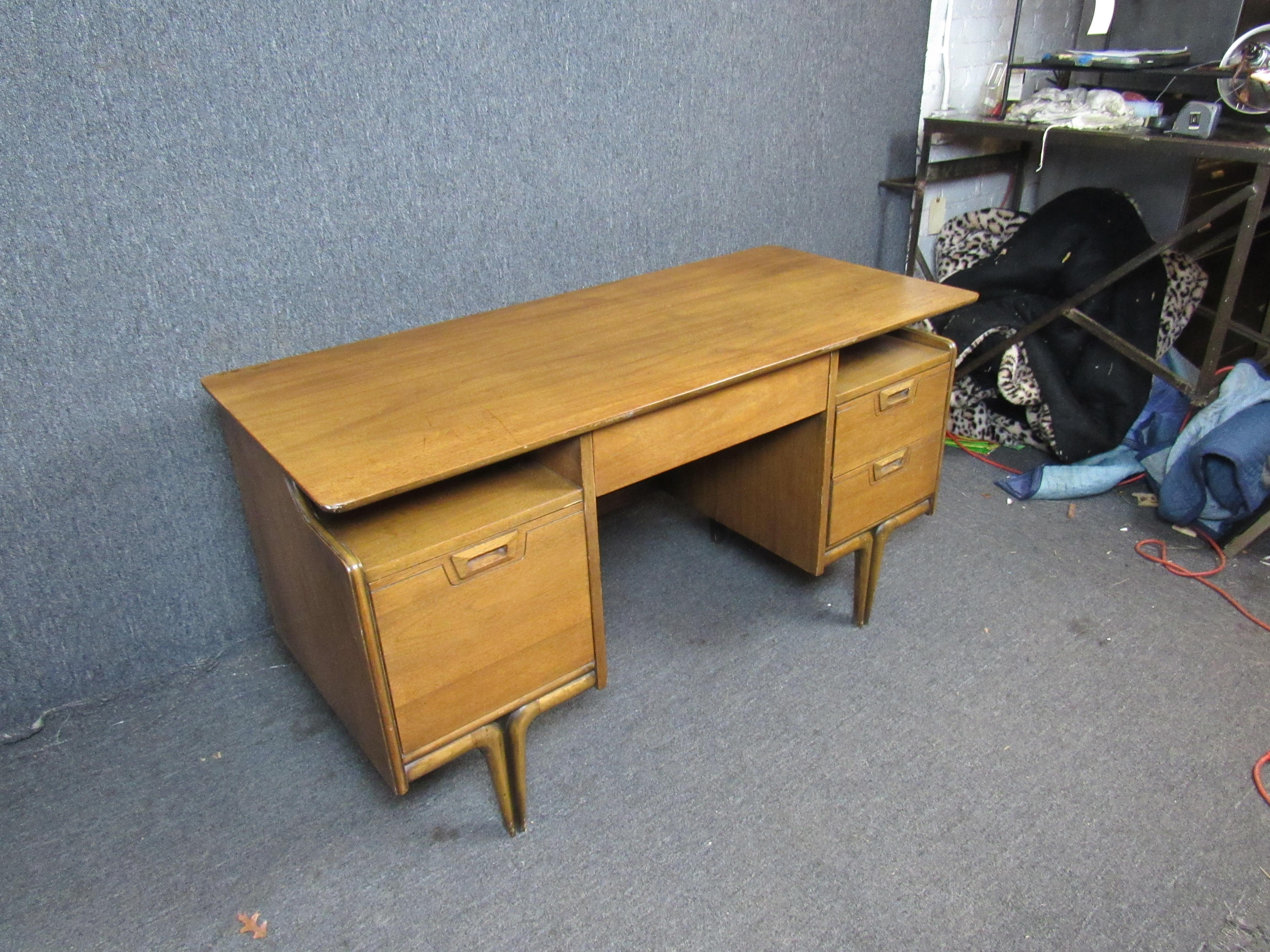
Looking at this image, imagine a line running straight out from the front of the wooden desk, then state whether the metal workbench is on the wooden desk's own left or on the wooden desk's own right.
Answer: on the wooden desk's own left

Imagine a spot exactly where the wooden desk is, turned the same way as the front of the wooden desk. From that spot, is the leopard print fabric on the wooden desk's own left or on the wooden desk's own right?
on the wooden desk's own left
